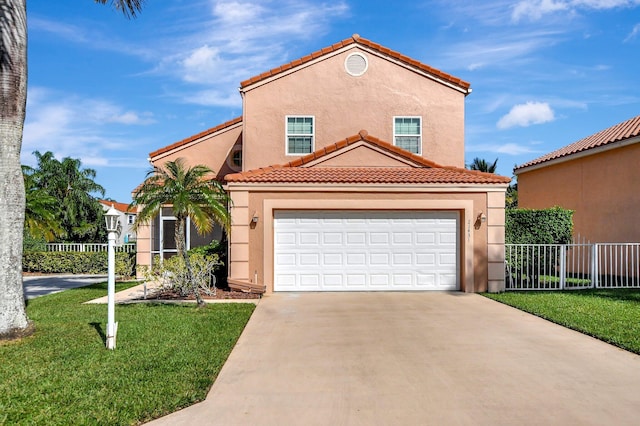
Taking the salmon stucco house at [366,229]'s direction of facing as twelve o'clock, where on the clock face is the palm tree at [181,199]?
The palm tree is roughly at 2 o'clock from the salmon stucco house.

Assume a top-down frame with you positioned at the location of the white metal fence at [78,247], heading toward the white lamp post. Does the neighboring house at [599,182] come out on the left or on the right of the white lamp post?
left

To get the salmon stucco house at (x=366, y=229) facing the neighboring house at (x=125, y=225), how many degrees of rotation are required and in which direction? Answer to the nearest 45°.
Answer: approximately 135° to its right

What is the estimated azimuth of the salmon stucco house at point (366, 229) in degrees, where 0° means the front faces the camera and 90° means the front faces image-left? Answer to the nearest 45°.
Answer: approximately 0°

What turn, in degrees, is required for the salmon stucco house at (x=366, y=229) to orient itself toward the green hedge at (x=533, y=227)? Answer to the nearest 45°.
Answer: approximately 135° to its left

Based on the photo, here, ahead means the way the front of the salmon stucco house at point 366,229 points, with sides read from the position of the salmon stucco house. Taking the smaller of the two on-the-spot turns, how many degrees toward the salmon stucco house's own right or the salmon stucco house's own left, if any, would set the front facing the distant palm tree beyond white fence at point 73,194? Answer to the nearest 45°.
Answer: approximately 135° to the salmon stucco house's own right

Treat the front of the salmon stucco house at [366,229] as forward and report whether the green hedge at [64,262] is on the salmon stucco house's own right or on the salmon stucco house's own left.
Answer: on the salmon stucco house's own right

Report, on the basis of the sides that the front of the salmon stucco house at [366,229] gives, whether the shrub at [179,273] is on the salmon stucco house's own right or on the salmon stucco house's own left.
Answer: on the salmon stucco house's own right
